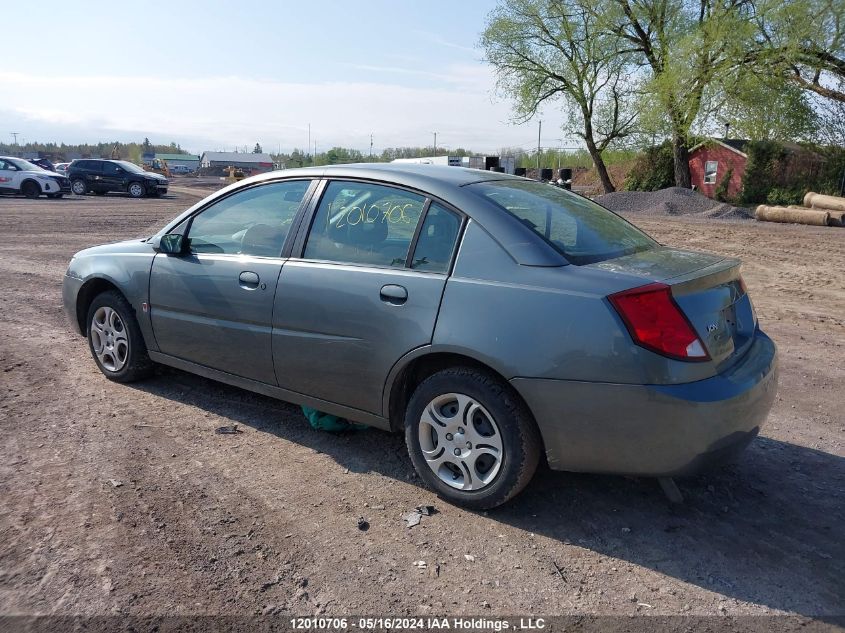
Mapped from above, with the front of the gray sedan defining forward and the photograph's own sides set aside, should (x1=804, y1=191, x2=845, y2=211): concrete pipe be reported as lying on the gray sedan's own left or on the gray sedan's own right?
on the gray sedan's own right

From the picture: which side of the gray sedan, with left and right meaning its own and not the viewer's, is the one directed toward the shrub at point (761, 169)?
right

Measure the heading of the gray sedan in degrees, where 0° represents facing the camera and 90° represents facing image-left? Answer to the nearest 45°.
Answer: approximately 135°

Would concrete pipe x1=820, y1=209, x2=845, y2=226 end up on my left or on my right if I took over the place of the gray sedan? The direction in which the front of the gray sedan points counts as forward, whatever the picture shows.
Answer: on my right

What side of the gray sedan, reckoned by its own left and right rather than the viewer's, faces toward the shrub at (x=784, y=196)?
right
